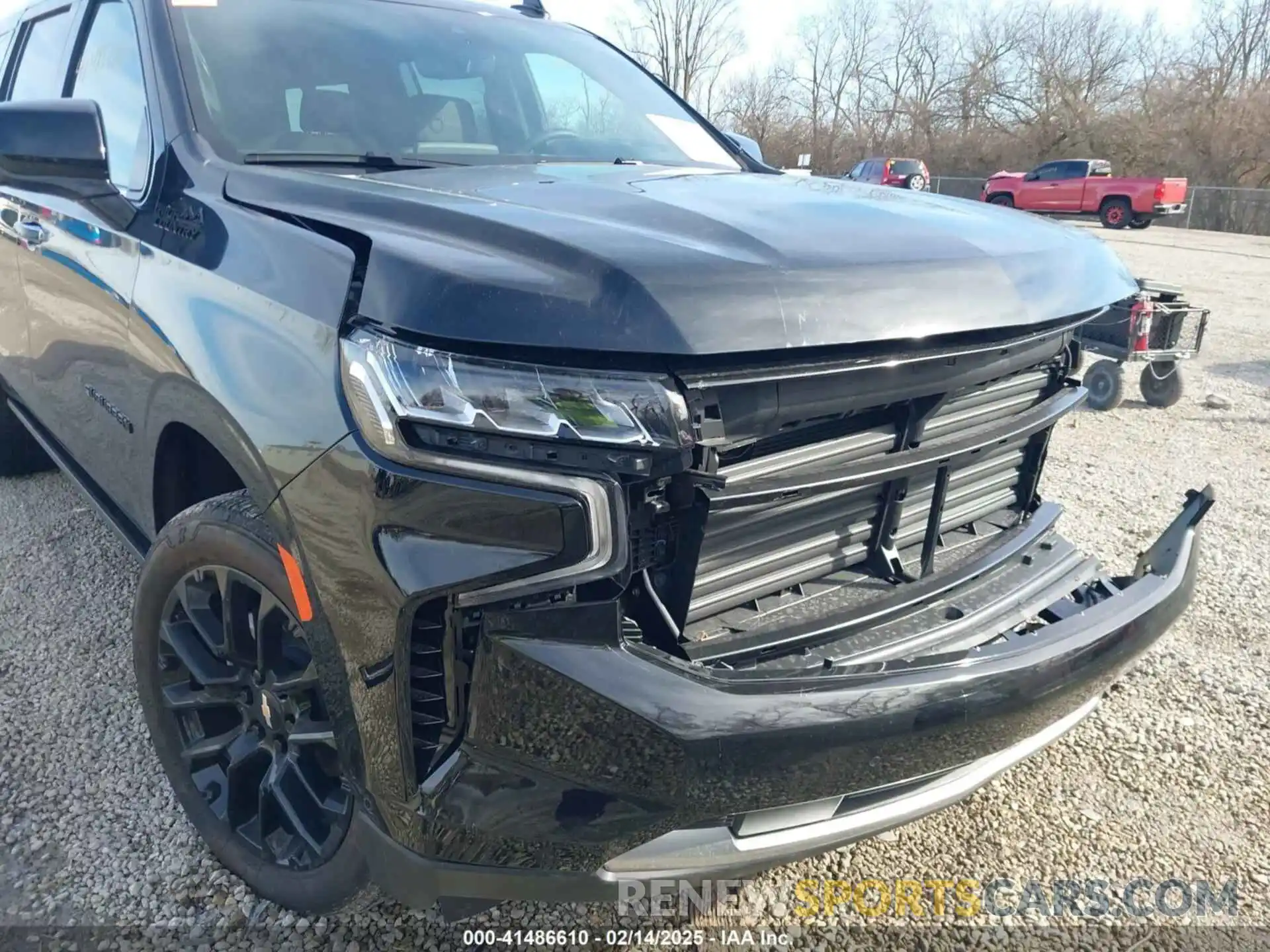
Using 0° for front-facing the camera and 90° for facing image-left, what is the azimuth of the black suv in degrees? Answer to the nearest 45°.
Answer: approximately 315°

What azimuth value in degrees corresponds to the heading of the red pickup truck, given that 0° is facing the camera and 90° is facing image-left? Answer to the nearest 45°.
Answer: approximately 135°

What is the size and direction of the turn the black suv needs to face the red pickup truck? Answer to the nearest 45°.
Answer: approximately 90° to its left

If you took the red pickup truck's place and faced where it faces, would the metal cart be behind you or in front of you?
behind

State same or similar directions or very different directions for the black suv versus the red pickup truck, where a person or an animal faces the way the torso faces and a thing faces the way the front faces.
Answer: very different directions

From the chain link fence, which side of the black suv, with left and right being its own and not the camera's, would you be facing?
left

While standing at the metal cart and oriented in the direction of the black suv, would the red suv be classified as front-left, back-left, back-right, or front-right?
back-right
